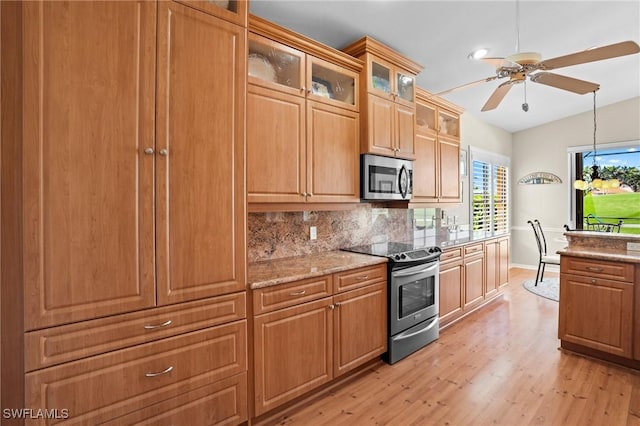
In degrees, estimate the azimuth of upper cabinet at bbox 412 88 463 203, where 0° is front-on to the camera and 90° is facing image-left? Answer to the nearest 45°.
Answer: approximately 315°

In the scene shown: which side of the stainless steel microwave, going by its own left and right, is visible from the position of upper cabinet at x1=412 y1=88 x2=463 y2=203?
left

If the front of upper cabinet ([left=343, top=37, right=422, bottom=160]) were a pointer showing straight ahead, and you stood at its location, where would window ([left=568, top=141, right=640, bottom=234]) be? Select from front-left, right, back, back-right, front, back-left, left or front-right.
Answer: left

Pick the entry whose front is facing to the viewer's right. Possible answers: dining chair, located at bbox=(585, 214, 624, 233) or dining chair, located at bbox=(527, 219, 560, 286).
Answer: dining chair, located at bbox=(527, 219, 560, 286)

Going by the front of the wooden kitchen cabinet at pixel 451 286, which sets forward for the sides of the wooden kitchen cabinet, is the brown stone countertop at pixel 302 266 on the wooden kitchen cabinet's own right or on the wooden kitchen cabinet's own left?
on the wooden kitchen cabinet's own right

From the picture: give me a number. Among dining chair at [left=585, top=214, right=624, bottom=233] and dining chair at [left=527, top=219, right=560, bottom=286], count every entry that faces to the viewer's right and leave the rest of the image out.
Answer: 1
